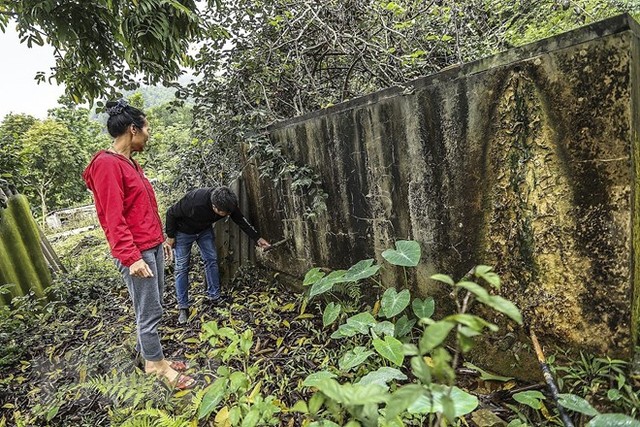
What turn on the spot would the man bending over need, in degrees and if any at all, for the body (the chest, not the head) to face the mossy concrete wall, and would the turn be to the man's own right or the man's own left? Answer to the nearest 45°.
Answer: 0° — they already face it

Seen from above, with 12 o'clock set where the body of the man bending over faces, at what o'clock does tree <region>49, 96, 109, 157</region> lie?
The tree is roughly at 7 o'clock from the man bending over.

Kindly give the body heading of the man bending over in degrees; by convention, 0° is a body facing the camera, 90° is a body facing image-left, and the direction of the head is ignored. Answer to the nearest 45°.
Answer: approximately 315°

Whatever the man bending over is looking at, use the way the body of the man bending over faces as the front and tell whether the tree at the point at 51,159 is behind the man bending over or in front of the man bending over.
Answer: behind

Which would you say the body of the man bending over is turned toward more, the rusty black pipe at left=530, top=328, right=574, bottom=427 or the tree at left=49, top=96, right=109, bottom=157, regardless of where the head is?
the rusty black pipe

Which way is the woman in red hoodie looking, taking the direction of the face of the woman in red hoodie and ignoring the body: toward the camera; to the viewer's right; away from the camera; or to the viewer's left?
to the viewer's right
